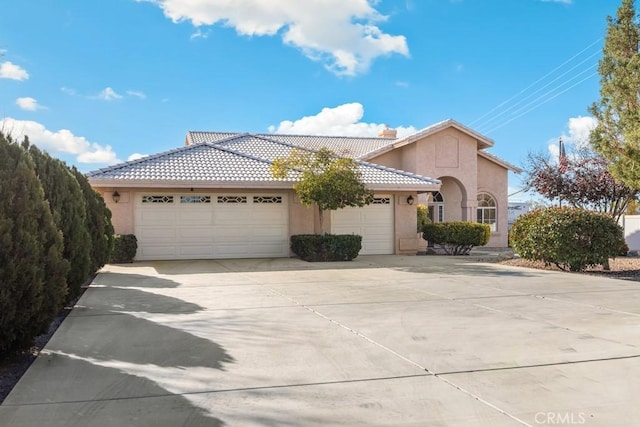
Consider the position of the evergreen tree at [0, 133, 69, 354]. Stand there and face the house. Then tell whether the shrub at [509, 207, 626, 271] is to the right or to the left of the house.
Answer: right

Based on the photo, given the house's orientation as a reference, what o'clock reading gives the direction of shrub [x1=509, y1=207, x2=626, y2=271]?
The shrub is roughly at 10 o'clock from the house.

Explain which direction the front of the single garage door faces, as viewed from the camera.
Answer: facing the viewer

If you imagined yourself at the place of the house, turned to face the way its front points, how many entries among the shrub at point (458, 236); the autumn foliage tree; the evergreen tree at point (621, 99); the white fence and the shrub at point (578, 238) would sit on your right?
0

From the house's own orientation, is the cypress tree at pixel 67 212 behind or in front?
in front

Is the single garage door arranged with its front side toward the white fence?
no

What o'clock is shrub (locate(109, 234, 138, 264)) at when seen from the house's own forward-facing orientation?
The shrub is roughly at 2 o'clock from the house.

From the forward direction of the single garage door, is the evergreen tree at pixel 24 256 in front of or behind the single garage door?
in front

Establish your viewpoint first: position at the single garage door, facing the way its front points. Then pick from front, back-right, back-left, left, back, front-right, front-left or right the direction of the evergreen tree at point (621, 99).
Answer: front-left

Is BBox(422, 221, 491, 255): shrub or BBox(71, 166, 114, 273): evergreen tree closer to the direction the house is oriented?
the evergreen tree

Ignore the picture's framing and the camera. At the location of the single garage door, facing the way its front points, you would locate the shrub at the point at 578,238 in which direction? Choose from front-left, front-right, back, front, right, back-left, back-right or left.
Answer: front-left

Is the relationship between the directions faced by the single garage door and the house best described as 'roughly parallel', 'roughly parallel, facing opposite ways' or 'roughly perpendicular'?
roughly parallel

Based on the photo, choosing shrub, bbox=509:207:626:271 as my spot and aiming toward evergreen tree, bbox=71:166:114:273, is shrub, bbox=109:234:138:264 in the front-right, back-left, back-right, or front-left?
front-right
